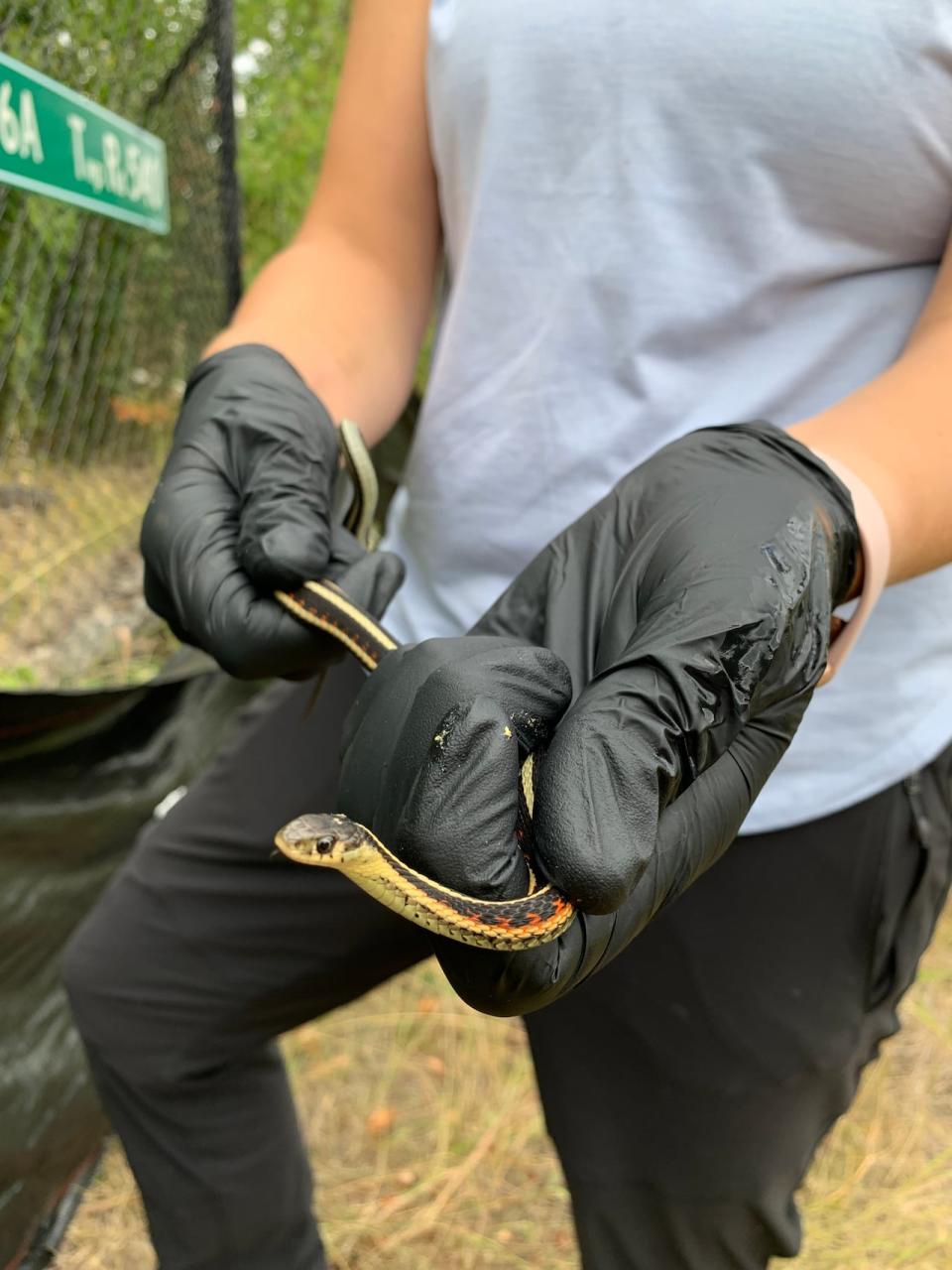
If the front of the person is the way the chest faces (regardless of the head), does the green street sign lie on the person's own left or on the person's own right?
on the person's own right

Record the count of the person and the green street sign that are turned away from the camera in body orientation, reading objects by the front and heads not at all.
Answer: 0

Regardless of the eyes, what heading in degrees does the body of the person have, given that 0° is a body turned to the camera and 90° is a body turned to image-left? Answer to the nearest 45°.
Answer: approximately 45°

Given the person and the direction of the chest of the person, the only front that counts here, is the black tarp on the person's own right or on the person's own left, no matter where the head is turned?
on the person's own right

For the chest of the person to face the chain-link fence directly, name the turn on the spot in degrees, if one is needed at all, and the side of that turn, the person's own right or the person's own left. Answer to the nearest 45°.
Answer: approximately 90° to the person's own right

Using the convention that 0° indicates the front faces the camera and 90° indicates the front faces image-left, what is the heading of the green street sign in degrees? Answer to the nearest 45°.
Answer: approximately 315°
